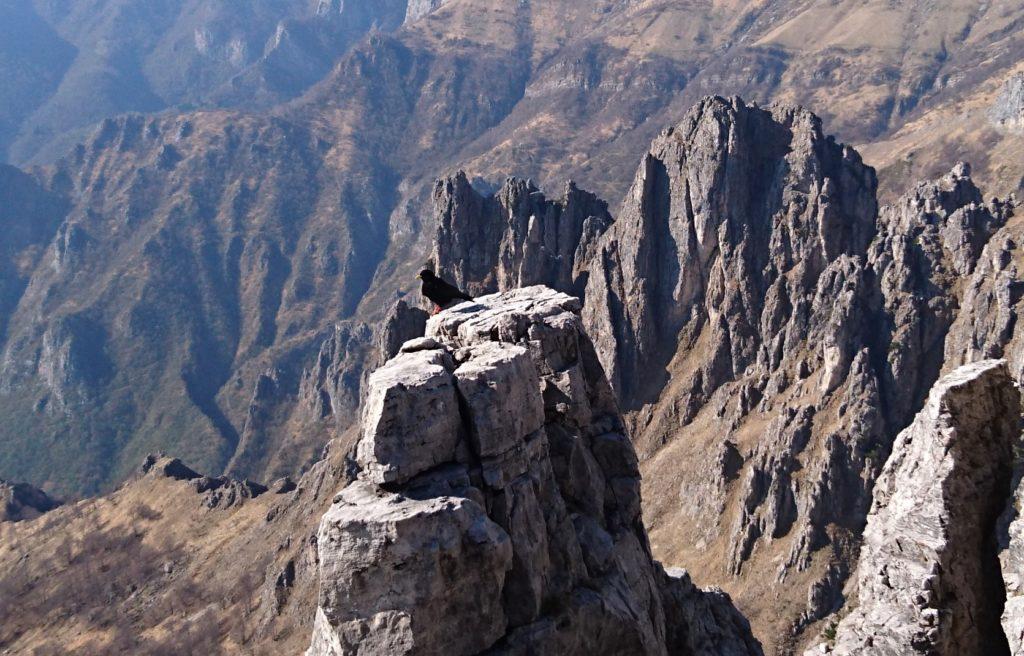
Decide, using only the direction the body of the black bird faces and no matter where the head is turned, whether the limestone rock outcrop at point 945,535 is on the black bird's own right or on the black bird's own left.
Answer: on the black bird's own left

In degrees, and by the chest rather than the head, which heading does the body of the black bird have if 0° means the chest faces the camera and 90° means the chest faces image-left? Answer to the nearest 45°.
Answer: approximately 90°
